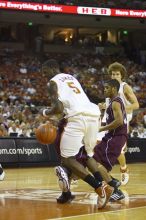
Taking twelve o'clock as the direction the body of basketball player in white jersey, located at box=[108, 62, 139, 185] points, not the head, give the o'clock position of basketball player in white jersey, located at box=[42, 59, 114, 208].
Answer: basketball player in white jersey, located at box=[42, 59, 114, 208] is roughly at 11 o'clock from basketball player in white jersey, located at box=[108, 62, 139, 185].

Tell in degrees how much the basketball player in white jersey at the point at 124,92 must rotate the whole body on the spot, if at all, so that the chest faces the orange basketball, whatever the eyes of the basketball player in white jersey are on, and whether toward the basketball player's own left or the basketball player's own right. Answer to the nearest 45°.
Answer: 0° — they already face it

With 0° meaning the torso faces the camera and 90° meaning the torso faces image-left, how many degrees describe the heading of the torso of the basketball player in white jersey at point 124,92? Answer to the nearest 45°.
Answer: approximately 45°
